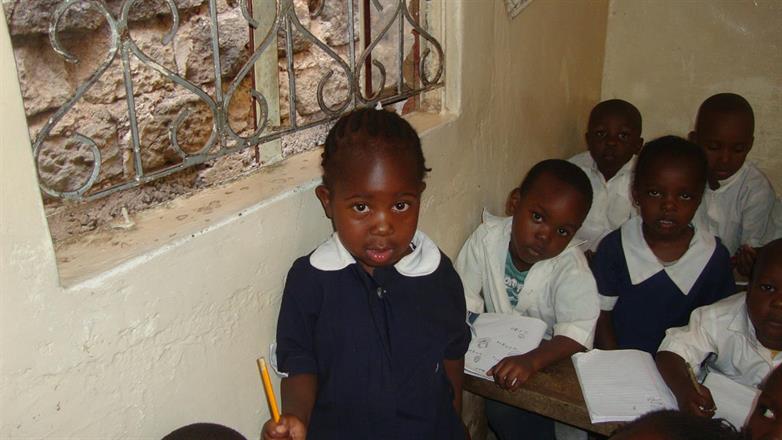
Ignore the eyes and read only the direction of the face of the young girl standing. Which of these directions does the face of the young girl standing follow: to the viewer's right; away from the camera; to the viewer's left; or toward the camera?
toward the camera

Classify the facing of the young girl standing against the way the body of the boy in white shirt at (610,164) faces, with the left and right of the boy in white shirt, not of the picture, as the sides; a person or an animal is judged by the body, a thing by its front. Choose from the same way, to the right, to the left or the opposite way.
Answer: the same way

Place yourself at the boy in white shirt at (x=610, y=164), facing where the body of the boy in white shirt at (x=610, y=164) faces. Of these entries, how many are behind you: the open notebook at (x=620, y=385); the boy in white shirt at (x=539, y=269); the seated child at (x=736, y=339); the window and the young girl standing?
0

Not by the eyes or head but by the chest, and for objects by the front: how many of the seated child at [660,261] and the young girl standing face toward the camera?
2

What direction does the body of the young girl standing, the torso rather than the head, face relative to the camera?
toward the camera

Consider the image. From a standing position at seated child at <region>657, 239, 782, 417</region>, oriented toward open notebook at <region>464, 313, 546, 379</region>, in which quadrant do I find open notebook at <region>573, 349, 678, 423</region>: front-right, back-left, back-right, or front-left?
front-left

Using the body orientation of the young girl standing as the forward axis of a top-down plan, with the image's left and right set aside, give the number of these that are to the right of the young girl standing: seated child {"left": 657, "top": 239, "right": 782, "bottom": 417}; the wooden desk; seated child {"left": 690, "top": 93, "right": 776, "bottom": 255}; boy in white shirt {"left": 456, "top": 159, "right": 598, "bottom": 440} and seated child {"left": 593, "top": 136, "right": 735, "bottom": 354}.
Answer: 0

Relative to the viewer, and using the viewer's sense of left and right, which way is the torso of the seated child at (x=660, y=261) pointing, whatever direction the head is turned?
facing the viewer

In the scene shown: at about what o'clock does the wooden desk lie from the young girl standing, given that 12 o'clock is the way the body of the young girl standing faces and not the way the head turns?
The wooden desk is roughly at 8 o'clock from the young girl standing.

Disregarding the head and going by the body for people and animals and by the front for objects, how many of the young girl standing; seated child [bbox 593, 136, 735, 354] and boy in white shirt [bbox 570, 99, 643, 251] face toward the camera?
3

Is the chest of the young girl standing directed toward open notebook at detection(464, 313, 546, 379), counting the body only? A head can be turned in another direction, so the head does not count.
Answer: no

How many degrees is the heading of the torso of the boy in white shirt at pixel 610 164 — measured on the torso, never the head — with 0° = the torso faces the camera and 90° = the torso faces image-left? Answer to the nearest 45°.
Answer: approximately 0°

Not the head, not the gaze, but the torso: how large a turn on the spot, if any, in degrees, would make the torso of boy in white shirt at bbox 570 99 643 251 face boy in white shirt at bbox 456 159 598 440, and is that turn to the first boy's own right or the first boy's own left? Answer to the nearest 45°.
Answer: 0° — they already face them

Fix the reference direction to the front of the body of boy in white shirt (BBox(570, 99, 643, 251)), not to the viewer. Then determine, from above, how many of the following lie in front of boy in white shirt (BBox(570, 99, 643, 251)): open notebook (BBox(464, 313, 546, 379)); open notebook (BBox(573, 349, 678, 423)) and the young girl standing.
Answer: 3

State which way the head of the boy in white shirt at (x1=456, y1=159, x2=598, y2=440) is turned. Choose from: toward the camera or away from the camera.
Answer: toward the camera

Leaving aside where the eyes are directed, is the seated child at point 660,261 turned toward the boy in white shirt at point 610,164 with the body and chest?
no

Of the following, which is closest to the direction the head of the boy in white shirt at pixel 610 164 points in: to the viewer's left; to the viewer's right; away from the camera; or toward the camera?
toward the camera

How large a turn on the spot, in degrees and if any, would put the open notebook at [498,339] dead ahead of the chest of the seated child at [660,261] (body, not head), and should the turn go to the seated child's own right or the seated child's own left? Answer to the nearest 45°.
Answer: approximately 45° to the seated child's own right

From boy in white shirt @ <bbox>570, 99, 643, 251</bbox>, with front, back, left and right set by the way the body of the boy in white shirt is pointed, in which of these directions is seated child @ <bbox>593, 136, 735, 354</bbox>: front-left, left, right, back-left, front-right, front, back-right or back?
front
